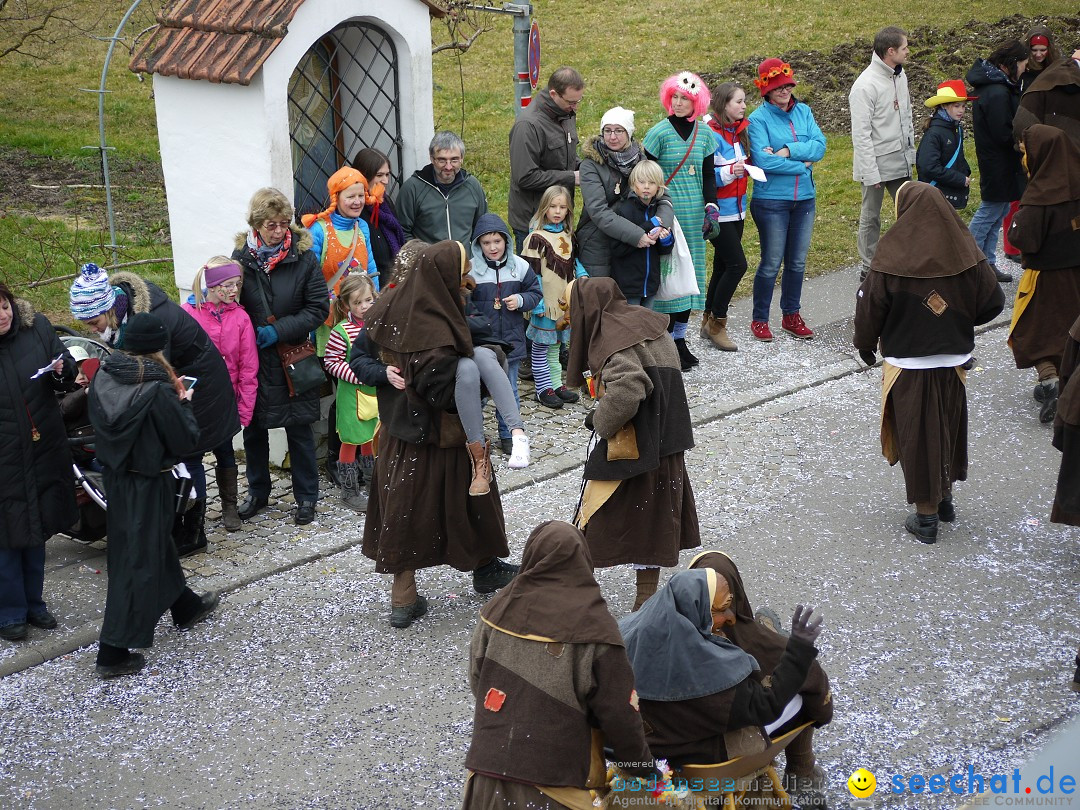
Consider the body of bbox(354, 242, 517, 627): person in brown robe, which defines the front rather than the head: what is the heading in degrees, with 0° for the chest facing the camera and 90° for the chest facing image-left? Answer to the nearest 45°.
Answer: approximately 225°

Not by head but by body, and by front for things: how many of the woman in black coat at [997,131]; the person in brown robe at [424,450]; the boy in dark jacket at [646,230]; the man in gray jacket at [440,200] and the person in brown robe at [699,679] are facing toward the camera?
2

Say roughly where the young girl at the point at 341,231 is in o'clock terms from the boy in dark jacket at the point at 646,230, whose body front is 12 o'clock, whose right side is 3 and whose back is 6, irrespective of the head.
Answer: The young girl is roughly at 2 o'clock from the boy in dark jacket.

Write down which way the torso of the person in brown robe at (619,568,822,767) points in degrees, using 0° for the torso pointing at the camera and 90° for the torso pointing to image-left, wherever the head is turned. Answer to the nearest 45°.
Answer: approximately 270°

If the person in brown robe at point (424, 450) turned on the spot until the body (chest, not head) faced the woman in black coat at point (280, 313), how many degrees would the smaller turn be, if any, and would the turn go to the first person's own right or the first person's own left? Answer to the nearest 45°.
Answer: approximately 90° to the first person's own left

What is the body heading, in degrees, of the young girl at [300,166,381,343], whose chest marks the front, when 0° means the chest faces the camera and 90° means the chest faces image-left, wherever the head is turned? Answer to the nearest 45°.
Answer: approximately 315°

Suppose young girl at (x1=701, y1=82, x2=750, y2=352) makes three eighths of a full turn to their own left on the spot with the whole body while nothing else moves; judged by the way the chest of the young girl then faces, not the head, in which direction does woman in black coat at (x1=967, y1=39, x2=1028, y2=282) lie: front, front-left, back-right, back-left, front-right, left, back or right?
front-right

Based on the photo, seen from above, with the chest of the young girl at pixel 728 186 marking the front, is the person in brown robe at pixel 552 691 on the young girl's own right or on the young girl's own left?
on the young girl's own right

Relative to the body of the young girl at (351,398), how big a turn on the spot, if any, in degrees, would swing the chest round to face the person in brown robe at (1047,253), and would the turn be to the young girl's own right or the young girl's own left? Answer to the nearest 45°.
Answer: approximately 45° to the young girl's own left

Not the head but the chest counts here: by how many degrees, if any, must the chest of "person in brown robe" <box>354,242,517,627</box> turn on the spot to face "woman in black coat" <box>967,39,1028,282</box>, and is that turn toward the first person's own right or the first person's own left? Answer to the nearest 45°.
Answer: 0° — they already face them

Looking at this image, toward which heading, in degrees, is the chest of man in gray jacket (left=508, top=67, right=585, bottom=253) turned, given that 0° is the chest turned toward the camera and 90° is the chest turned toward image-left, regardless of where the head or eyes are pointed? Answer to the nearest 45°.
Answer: approximately 315°

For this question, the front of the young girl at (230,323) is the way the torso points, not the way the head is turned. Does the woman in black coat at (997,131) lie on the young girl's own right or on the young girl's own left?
on the young girl's own left
